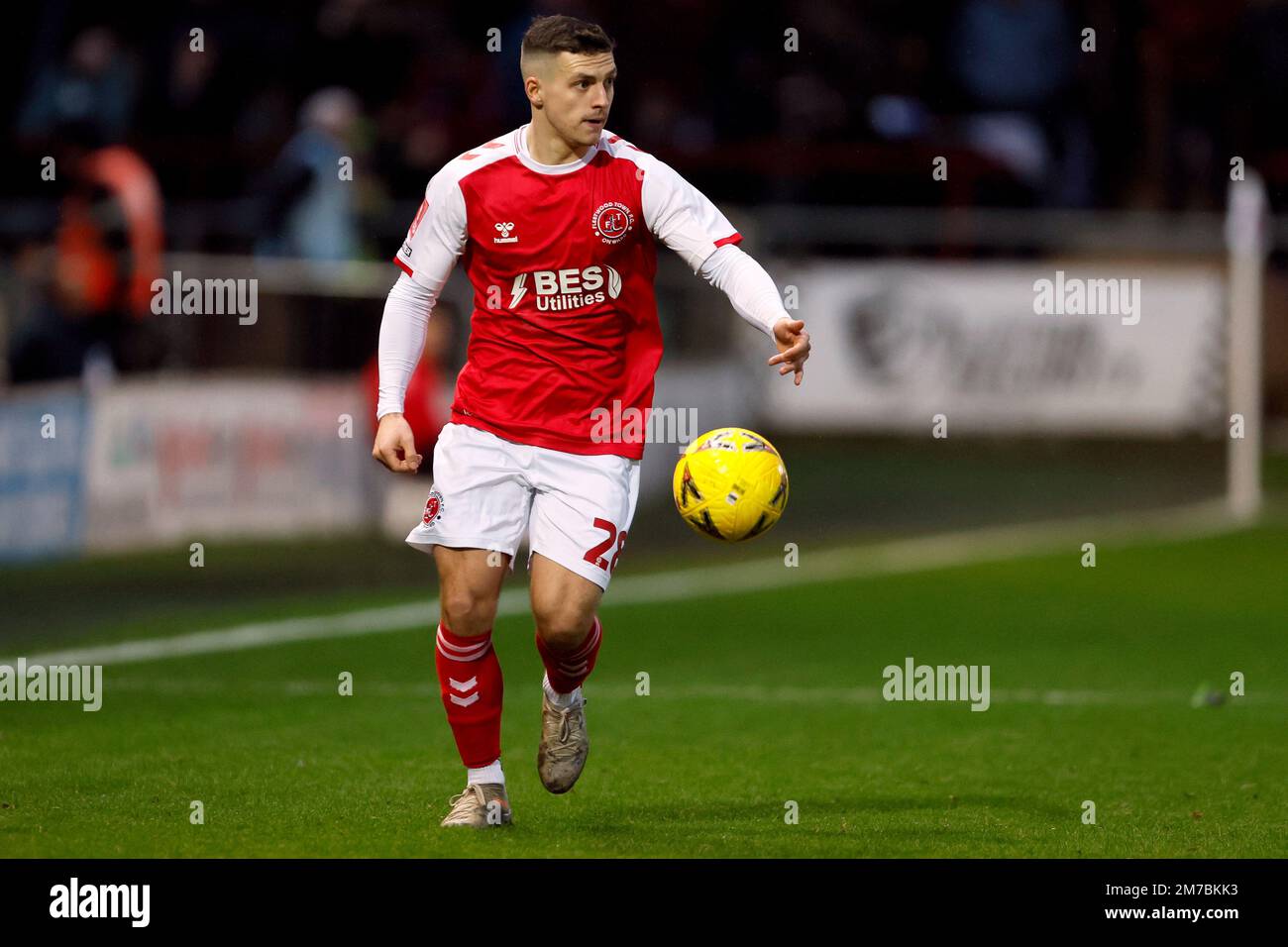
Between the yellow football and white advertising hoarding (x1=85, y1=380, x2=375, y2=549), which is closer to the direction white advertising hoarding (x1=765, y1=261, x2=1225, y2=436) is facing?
the yellow football

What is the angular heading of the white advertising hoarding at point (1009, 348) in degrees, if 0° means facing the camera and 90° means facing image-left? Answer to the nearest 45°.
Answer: approximately 0°

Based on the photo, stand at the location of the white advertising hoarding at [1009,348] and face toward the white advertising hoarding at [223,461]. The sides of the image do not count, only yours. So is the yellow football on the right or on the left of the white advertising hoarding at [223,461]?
left

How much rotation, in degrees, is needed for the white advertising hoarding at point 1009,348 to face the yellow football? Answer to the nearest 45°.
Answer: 0° — it already faces it

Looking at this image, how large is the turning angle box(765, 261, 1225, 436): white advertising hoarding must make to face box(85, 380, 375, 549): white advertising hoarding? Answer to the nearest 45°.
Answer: approximately 45° to its right
